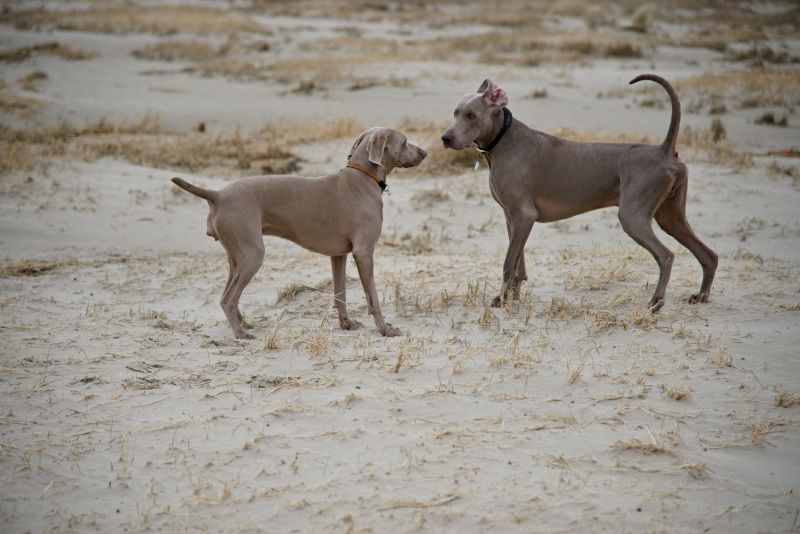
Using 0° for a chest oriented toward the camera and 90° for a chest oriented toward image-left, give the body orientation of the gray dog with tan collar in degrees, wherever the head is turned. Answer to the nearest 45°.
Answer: approximately 270°

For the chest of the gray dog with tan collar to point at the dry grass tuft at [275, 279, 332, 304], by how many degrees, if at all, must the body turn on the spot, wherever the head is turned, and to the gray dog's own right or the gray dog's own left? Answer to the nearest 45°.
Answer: approximately 90° to the gray dog's own left

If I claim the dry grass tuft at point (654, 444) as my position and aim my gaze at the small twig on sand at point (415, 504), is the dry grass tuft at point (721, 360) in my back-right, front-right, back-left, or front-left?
back-right

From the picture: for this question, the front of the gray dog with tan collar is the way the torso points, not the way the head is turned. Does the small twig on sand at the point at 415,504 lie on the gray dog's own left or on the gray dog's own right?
on the gray dog's own right

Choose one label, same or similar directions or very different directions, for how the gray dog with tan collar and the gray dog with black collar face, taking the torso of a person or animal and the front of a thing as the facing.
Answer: very different directions

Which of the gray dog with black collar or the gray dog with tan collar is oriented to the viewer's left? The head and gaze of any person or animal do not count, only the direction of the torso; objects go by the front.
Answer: the gray dog with black collar

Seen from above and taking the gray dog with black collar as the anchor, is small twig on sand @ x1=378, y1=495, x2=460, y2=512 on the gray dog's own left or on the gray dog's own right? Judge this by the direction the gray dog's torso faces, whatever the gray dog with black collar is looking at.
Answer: on the gray dog's own left

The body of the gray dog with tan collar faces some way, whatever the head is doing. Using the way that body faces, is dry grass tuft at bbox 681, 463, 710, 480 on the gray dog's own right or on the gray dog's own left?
on the gray dog's own right

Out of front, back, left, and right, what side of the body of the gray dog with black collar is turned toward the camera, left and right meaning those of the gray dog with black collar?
left

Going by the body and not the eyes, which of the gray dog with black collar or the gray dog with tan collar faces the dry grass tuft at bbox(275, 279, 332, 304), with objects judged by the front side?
the gray dog with black collar

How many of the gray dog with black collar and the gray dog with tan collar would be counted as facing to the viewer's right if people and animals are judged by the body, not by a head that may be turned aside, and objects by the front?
1

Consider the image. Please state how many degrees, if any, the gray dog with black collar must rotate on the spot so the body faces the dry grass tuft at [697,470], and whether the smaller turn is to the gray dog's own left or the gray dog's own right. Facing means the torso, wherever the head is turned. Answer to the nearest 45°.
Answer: approximately 90° to the gray dog's own left

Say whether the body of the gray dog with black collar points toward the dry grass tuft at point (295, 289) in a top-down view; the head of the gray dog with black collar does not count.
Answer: yes

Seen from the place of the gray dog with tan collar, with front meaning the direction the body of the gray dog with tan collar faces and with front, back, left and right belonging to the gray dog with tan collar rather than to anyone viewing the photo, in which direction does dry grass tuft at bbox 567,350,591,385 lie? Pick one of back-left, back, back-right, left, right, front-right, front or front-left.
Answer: front-right

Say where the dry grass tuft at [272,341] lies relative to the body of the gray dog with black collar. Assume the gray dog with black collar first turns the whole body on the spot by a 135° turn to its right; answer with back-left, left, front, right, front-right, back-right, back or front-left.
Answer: back

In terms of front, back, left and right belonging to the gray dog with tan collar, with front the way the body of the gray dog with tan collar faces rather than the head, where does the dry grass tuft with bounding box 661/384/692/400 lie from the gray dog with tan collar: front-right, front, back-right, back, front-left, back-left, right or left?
front-right
